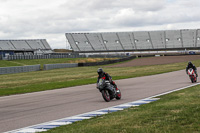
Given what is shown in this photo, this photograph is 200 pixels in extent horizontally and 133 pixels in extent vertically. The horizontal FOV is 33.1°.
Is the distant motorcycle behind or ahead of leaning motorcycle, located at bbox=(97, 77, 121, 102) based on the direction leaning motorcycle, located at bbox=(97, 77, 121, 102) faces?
behind

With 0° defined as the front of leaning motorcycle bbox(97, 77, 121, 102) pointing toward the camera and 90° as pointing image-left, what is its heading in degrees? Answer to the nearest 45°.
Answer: approximately 45°
